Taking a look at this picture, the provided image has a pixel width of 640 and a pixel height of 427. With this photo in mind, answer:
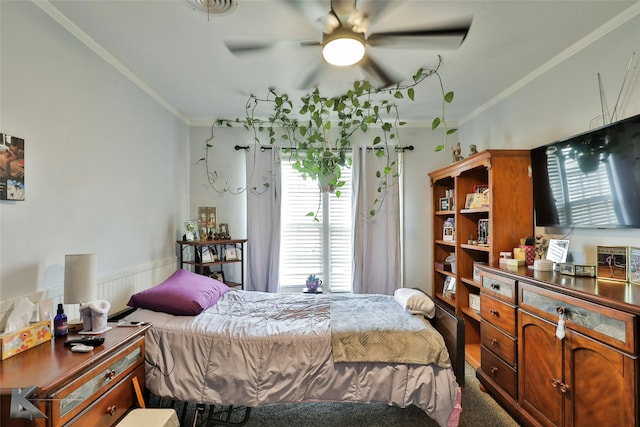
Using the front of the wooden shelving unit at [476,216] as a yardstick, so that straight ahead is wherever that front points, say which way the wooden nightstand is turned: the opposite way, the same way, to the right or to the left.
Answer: the opposite way

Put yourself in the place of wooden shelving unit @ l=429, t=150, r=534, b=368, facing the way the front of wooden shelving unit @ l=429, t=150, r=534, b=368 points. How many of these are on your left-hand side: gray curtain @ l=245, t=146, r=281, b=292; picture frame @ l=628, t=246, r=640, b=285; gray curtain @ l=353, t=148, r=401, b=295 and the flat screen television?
2

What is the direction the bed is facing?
to the viewer's right

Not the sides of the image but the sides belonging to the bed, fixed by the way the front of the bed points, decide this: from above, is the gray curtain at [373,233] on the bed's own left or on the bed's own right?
on the bed's own left

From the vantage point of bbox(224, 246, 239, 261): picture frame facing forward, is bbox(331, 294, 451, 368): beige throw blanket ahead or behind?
ahead

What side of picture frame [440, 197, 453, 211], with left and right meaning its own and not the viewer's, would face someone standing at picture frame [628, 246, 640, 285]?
left

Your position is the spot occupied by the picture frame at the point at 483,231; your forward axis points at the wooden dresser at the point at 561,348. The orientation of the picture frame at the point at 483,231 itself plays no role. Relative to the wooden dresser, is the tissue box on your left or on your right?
right

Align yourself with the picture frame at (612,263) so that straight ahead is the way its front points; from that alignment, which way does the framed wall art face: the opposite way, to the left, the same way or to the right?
the opposite way

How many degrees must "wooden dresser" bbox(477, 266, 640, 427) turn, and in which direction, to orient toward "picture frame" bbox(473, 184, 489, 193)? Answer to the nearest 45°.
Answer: approximately 90° to its right

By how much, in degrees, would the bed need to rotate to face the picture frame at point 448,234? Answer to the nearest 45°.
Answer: approximately 45° to its left

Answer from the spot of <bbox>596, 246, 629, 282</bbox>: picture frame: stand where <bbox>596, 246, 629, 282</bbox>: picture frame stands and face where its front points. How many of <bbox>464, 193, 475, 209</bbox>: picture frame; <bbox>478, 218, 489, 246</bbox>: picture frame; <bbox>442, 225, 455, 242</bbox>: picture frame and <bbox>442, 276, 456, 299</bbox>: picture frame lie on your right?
4

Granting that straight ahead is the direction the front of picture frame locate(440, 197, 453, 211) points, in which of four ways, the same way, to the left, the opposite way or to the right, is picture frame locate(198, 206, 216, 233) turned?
to the left

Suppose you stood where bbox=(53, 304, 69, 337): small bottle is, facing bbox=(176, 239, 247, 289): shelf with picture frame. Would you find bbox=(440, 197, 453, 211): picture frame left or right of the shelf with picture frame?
right

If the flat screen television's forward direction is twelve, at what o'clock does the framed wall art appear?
The framed wall art is roughly at 12 o'clock from the flat screen television.

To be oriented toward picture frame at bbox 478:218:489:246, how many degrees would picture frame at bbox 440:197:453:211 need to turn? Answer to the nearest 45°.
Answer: approximately 90° to its left

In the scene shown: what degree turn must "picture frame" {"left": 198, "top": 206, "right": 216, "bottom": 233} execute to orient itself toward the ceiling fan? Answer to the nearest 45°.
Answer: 0° — it already faces it
